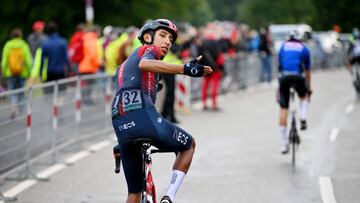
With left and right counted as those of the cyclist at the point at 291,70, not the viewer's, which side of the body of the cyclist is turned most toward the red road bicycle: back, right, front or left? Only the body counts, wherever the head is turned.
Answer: back

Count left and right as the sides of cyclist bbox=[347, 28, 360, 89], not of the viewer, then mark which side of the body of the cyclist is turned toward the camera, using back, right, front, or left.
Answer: back

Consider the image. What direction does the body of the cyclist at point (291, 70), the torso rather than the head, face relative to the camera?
away from the camera

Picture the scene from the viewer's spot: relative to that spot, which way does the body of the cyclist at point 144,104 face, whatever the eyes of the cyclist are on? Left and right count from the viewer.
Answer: facing away from the viewer and to the right of the viewer

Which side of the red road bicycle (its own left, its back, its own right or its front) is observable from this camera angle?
back

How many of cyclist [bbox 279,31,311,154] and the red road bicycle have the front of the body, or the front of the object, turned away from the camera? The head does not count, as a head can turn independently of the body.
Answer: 2

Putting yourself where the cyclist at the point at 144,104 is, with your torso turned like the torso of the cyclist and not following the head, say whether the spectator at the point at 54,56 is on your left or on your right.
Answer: on your left
